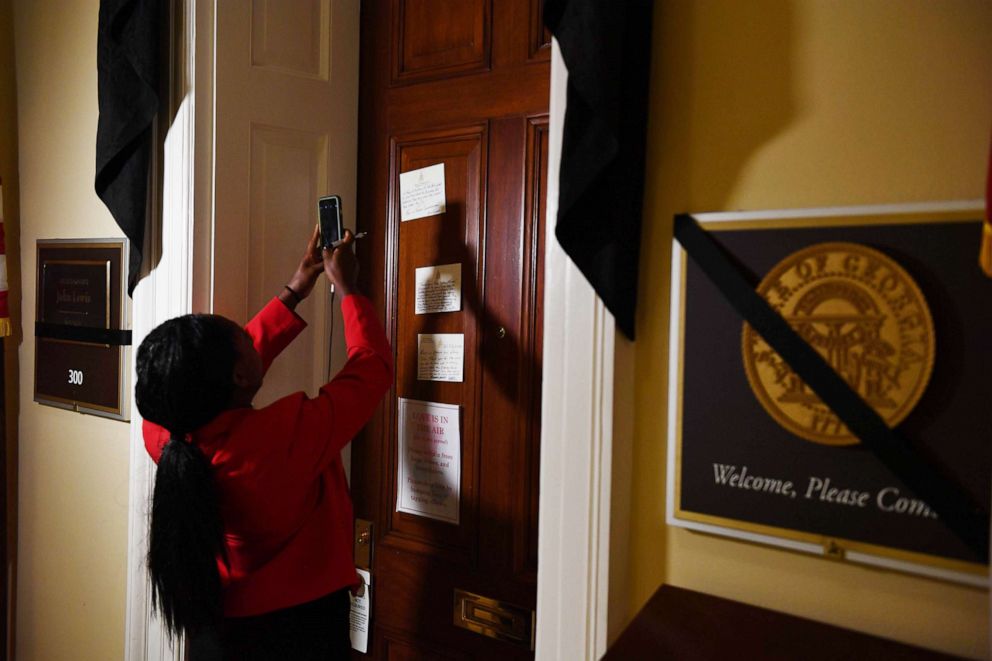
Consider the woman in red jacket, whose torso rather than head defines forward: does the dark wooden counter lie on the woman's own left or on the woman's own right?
on the woman's own right

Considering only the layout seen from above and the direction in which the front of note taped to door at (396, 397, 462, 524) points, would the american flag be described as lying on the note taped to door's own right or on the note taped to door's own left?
on the note taped to door's own right

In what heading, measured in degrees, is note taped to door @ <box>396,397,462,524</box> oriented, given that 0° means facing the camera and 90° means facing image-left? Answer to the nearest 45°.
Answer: approximately 45°

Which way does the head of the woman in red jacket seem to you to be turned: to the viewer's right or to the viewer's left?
to the viewer's right

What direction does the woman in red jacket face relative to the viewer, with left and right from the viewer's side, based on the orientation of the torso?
facing away from the viewer and to the right of the viewer

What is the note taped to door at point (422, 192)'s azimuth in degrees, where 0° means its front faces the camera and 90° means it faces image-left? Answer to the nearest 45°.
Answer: approximately 45°

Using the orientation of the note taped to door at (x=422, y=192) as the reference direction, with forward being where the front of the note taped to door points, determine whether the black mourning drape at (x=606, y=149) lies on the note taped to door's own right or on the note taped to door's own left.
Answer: on the note taped to door's own left

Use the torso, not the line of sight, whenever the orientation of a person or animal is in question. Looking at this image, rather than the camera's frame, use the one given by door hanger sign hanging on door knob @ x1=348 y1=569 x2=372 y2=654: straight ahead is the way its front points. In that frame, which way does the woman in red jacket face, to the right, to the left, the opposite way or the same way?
the opposite way
